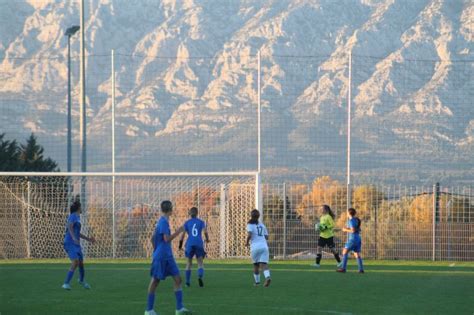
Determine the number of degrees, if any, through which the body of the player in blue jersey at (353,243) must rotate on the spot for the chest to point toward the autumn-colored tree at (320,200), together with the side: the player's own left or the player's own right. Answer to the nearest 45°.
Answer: approximately 90° to the player's own right

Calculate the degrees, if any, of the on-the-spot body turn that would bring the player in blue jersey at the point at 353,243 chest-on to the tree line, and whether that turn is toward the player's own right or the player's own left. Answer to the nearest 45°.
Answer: approximately 45° to the player's own right

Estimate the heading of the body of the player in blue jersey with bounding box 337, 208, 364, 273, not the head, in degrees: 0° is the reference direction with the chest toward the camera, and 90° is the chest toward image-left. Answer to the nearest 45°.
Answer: approximately 90°

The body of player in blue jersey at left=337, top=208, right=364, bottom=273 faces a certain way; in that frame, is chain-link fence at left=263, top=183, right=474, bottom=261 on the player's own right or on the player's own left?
on the player's own right
